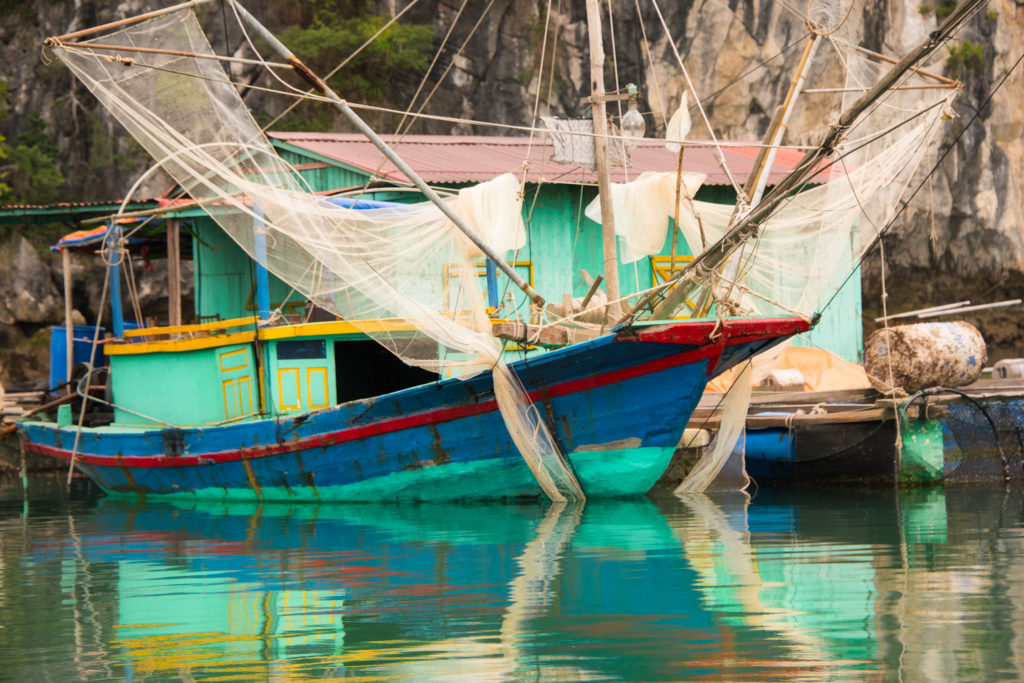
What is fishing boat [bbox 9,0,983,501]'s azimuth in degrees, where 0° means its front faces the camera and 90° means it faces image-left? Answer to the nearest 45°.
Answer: approximately 315°

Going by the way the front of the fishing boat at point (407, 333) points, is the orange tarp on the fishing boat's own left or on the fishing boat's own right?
on the fishing boat's own left
